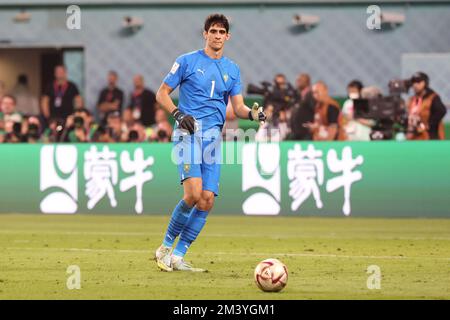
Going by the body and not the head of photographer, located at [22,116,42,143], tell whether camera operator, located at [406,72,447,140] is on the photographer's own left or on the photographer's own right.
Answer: on the photographer's own left

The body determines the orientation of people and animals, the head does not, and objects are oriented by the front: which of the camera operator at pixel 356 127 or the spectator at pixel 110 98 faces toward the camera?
the spectator at pixel 110 98

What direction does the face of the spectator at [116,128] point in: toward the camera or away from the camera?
toward the camera

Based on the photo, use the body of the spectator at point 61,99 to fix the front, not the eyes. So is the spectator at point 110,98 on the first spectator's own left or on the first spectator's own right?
on the first spectator's own left

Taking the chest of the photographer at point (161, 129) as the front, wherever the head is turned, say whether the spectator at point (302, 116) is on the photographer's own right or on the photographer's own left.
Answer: on the photographer's own left

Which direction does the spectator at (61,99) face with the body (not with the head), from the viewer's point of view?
toward the camera

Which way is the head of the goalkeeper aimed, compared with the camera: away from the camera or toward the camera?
toward the camera

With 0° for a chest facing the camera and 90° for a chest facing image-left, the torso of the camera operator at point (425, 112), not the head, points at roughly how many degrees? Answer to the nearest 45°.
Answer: approximately 45°

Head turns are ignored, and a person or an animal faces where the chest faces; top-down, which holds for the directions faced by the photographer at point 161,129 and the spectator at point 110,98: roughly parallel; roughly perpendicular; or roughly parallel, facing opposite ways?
roughly parallel

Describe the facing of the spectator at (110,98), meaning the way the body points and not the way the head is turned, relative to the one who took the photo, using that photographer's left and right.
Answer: facing the viewer
